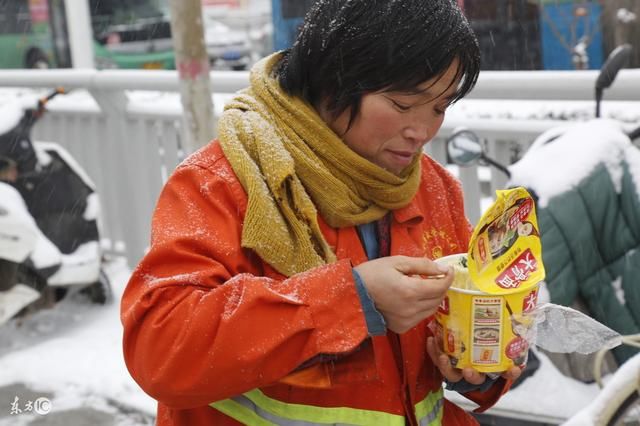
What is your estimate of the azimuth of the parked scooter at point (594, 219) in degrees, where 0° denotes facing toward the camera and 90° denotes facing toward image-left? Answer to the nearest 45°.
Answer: approximately 45°

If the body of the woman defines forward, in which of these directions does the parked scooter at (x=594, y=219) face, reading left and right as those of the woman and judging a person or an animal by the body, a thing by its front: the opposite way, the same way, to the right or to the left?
to the right

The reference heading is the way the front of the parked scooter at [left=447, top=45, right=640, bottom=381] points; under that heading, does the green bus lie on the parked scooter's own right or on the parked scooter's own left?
on the parked scooter's own right

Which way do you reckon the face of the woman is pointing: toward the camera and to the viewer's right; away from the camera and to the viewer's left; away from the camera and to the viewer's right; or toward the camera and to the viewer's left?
toward the camera and to the viewer's right

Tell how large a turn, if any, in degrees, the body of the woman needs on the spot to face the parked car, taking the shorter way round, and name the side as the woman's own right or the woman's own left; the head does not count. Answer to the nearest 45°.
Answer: approximately 135° to the woman's own left

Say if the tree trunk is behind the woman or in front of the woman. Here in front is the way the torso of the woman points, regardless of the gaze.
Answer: behind

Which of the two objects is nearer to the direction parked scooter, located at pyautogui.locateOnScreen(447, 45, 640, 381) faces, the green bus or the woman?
the woman
